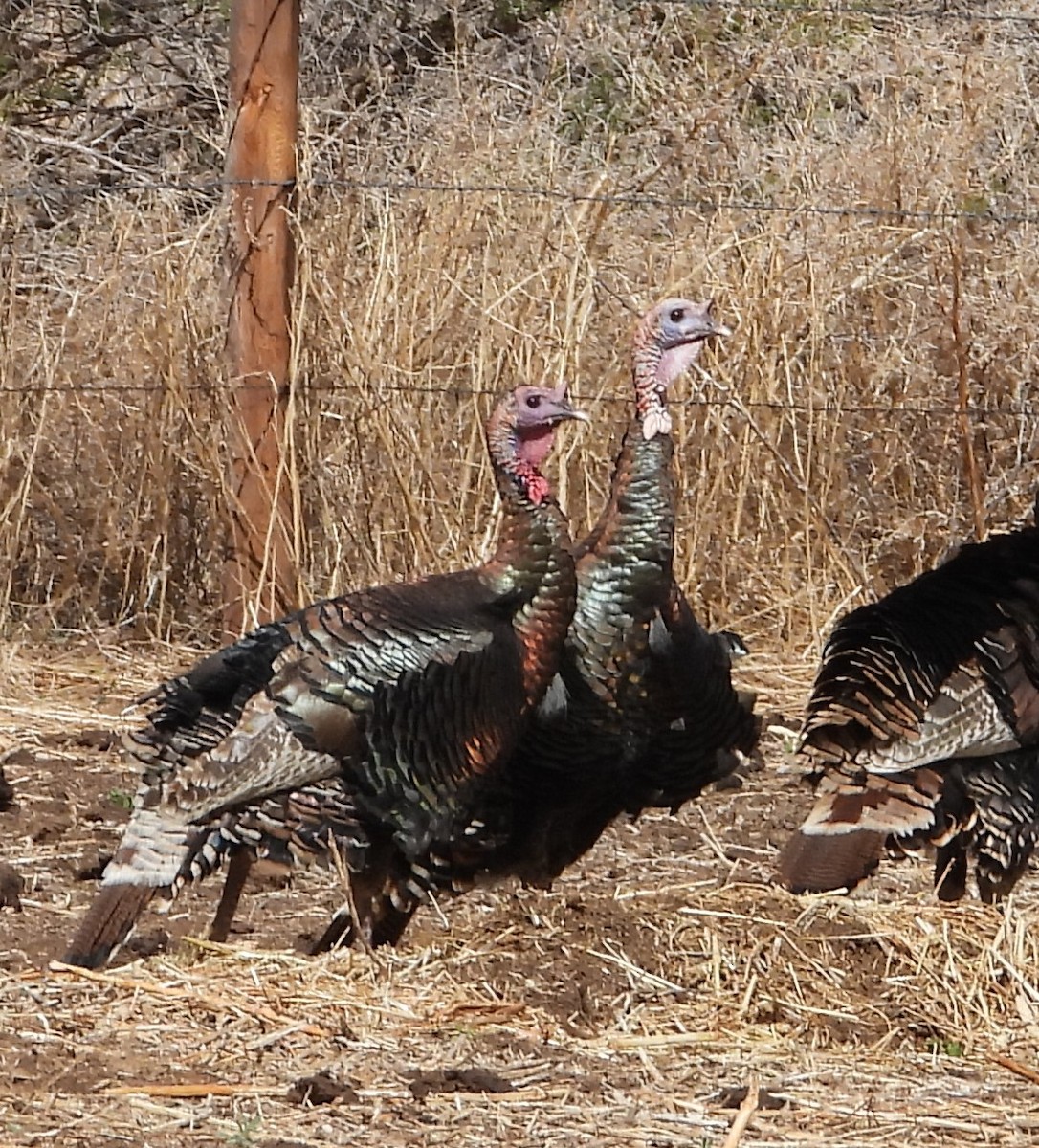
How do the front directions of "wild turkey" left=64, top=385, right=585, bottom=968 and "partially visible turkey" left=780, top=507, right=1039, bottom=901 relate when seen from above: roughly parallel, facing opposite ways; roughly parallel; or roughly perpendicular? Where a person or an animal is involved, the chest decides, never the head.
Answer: roughly parallel

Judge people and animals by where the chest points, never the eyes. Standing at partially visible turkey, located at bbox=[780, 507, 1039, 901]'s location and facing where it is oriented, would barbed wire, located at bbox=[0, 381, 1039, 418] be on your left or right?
on your left

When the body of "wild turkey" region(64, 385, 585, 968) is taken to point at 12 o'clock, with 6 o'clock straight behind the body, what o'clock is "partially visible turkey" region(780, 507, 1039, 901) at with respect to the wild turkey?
The partially visible turkey is roughly at 12 o'clock from the wild turkey.

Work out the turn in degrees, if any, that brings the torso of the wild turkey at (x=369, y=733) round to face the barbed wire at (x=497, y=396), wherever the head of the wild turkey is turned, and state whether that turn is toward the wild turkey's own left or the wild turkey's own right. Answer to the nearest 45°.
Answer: approximately 90° to the wild turkey's own left

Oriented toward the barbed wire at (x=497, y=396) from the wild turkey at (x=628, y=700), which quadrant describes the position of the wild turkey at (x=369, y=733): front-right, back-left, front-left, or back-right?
back-left

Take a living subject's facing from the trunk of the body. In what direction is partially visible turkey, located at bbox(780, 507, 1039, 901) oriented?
to the viewer's right

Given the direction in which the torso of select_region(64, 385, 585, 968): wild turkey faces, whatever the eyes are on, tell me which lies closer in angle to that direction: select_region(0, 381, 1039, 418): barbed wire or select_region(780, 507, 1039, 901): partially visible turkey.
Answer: the partially visible turkey

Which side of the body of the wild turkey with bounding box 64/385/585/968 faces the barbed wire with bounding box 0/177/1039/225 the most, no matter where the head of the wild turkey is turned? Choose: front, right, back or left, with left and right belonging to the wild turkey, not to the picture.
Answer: left

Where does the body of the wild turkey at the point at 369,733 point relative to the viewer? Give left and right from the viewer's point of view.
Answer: facing to the right of the viewer

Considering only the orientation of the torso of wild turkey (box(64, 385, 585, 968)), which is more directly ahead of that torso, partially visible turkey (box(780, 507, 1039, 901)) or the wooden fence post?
the partially visible turkey

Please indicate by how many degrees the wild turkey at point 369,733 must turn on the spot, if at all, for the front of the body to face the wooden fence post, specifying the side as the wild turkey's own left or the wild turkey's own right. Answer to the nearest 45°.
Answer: approximately 90° to the wild turkey's own left

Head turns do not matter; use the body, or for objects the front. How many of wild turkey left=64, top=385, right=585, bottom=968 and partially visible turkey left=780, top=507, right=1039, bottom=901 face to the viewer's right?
2
